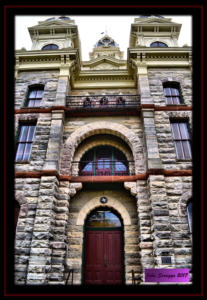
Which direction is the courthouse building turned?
toward the camera
